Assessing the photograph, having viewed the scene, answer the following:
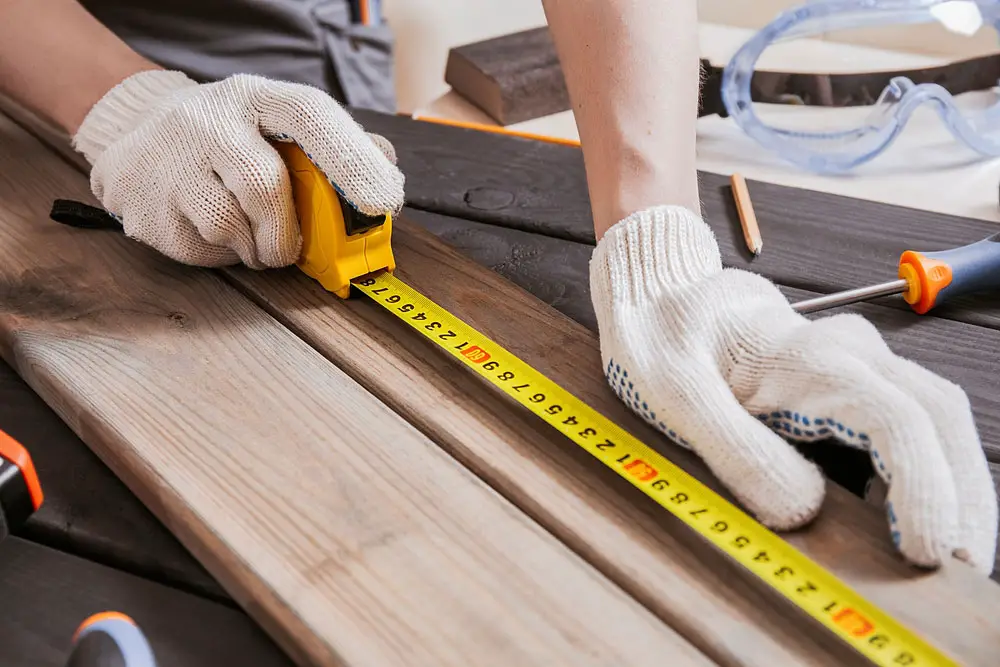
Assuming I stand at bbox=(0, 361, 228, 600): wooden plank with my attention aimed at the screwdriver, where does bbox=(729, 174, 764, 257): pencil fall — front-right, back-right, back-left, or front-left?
front-left

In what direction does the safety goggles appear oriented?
toward the camera

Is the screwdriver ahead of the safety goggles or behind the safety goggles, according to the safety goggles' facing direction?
ahead

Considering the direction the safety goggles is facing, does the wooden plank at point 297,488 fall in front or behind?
in front

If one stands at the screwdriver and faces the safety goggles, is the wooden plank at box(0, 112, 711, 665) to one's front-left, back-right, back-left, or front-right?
back-left
